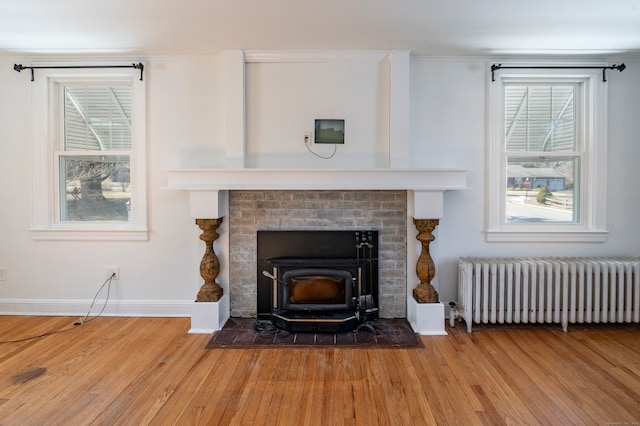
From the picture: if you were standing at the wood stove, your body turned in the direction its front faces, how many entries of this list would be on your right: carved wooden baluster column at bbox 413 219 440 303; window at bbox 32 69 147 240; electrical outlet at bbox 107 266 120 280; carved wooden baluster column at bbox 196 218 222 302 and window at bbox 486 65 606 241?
3

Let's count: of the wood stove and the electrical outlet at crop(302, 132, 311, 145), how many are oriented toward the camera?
2

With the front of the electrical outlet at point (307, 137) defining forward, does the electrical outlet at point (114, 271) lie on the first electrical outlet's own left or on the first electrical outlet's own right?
on the first electrical outlet's own right

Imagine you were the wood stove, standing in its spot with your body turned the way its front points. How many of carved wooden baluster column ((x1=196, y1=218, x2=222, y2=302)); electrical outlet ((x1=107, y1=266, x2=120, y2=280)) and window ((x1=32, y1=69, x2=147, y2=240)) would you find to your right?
3

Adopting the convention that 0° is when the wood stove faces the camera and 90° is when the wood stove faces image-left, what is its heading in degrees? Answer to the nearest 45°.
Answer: approximately 0°

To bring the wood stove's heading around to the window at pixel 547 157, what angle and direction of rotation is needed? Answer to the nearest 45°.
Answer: approximately 90° to its left

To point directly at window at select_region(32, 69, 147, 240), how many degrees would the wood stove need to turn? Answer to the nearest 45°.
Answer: approximately 90° to its right

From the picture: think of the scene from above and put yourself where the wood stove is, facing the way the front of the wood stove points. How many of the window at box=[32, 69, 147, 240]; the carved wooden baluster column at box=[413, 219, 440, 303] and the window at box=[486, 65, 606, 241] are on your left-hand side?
2
